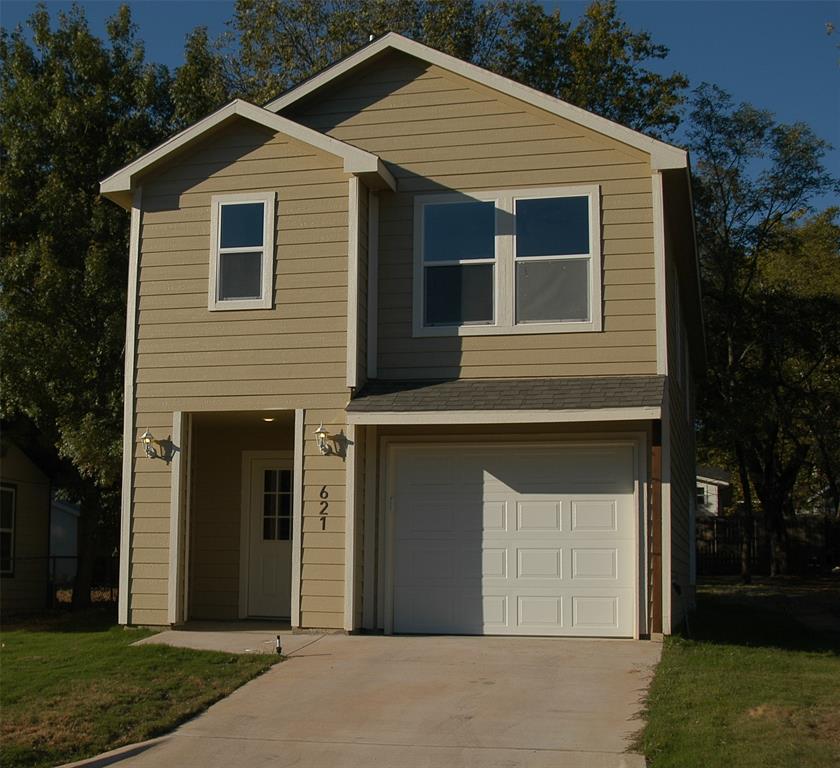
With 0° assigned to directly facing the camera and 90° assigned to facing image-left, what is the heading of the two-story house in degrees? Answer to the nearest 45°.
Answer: approximately 0°

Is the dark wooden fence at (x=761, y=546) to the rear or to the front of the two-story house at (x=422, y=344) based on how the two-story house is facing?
to the rear

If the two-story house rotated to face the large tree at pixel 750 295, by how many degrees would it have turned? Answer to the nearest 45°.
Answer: approximately 135° to its left

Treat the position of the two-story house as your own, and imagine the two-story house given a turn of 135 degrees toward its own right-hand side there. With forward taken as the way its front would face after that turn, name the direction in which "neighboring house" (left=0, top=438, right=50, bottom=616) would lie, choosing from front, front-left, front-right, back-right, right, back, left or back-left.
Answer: front
